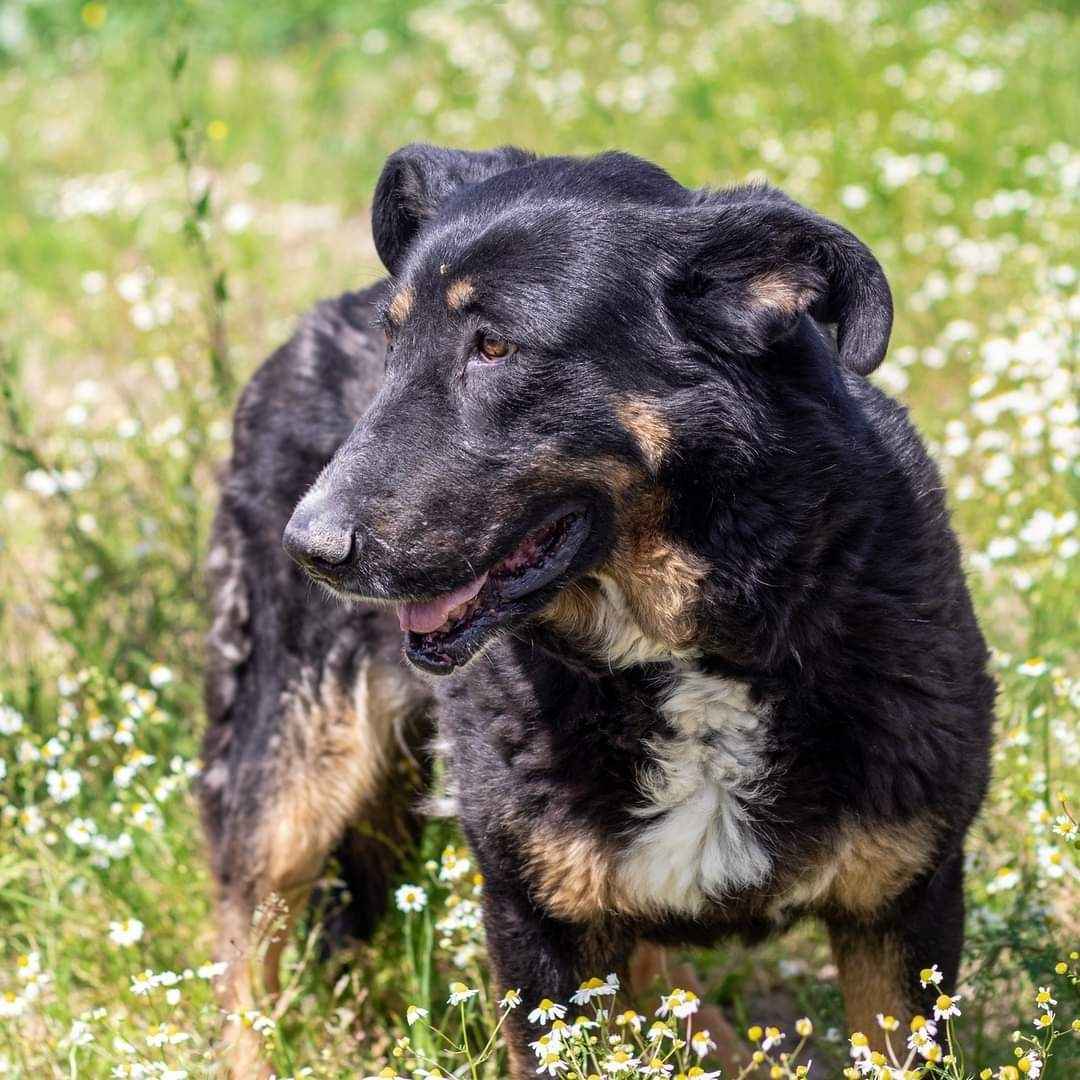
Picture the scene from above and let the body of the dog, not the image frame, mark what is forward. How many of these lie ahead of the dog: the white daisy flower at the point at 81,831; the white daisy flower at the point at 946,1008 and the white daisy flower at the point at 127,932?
1

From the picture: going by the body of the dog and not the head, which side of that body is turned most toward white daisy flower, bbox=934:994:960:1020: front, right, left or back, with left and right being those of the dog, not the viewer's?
front

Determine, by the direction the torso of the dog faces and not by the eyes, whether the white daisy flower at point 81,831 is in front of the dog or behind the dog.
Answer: behind

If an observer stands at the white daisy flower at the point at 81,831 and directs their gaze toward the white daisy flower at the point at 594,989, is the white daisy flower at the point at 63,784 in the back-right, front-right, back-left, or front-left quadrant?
back-left

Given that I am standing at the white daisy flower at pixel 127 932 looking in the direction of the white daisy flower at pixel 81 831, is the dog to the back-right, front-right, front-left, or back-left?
back-right

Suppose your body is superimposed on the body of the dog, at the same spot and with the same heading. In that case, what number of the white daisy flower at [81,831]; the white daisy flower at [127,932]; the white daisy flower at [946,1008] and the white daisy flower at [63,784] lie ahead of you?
1

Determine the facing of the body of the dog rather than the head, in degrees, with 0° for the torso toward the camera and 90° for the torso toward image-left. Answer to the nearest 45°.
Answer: approximately 315°
